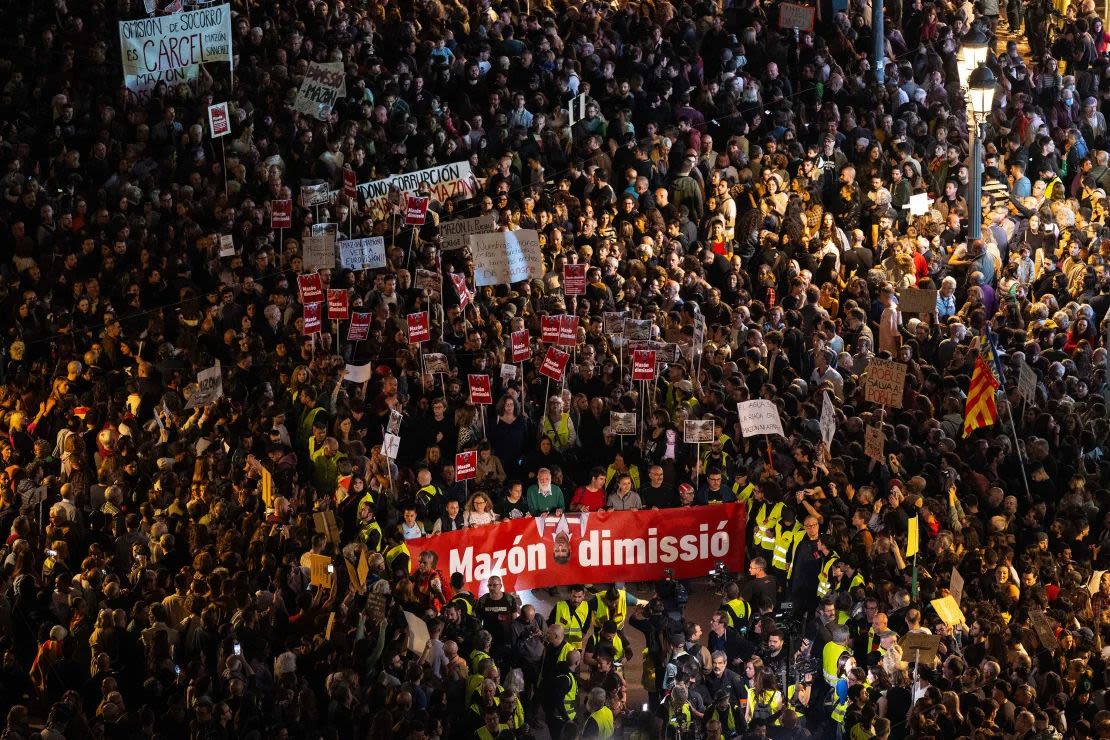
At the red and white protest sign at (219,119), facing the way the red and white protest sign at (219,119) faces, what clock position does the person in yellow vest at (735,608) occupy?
The person in yellow vest is roughly at 11 o'clock from the red and white protest sign.

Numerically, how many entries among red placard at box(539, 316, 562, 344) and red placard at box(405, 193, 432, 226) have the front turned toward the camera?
2

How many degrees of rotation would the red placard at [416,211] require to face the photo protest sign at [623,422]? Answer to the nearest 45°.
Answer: approximately 45° to its left
